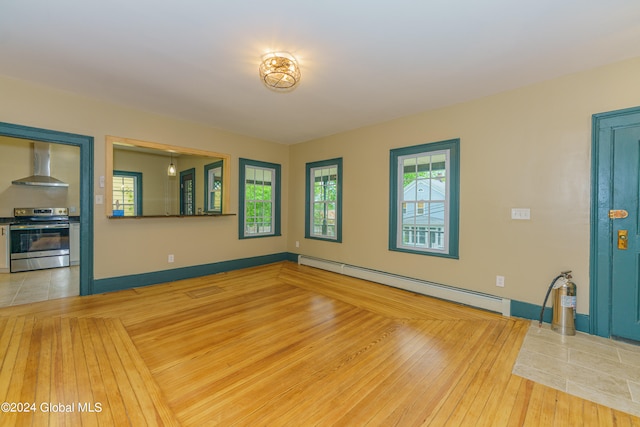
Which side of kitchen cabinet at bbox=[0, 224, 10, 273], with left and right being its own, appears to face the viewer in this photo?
front

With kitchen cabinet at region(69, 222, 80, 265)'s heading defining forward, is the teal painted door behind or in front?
in front

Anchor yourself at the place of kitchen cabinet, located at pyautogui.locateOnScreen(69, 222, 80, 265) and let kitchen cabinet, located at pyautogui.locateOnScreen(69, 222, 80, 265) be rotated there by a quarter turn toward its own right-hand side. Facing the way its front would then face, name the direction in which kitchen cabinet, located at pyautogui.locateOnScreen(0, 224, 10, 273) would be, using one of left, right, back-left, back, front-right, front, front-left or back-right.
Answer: front

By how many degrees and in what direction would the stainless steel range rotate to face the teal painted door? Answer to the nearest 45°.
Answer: approximately 45° to its left

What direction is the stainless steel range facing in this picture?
toward the camera

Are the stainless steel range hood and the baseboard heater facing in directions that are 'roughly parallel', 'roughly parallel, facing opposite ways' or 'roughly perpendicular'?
roughly perpendicular

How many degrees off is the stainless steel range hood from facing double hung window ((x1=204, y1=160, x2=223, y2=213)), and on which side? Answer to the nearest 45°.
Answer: approximately 45° to its left

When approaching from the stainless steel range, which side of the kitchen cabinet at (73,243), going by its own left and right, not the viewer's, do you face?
right

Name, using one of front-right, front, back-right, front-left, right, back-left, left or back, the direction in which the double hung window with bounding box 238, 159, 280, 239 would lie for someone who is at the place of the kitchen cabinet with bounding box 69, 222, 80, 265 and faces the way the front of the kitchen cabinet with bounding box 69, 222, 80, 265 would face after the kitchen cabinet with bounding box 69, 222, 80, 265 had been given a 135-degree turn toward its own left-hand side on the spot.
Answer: right
